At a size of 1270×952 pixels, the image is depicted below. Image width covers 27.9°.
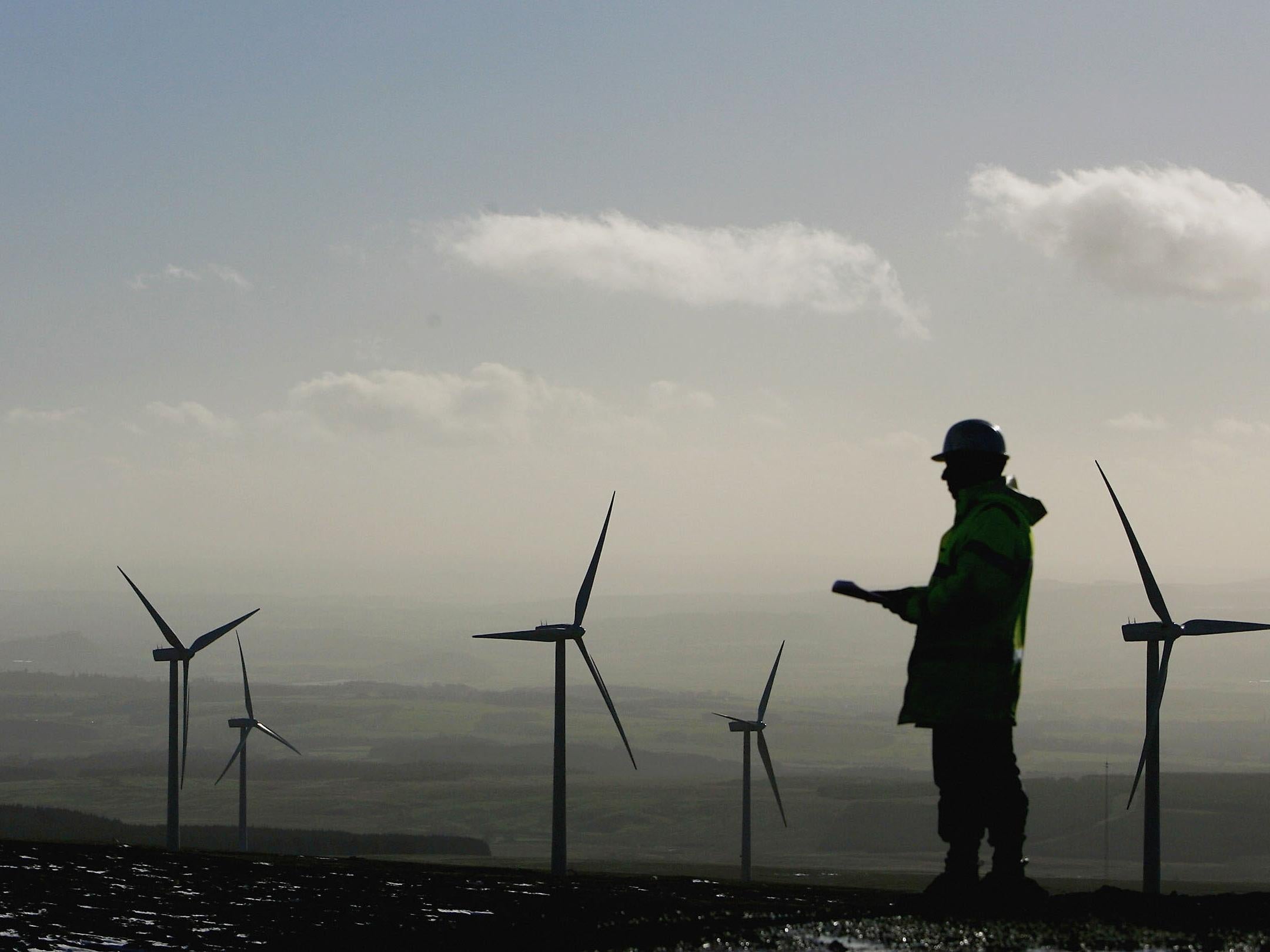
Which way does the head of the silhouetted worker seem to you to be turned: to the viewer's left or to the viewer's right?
to the viewer's left

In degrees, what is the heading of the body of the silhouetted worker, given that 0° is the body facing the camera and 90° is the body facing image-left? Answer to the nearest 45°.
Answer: approximately 90°
